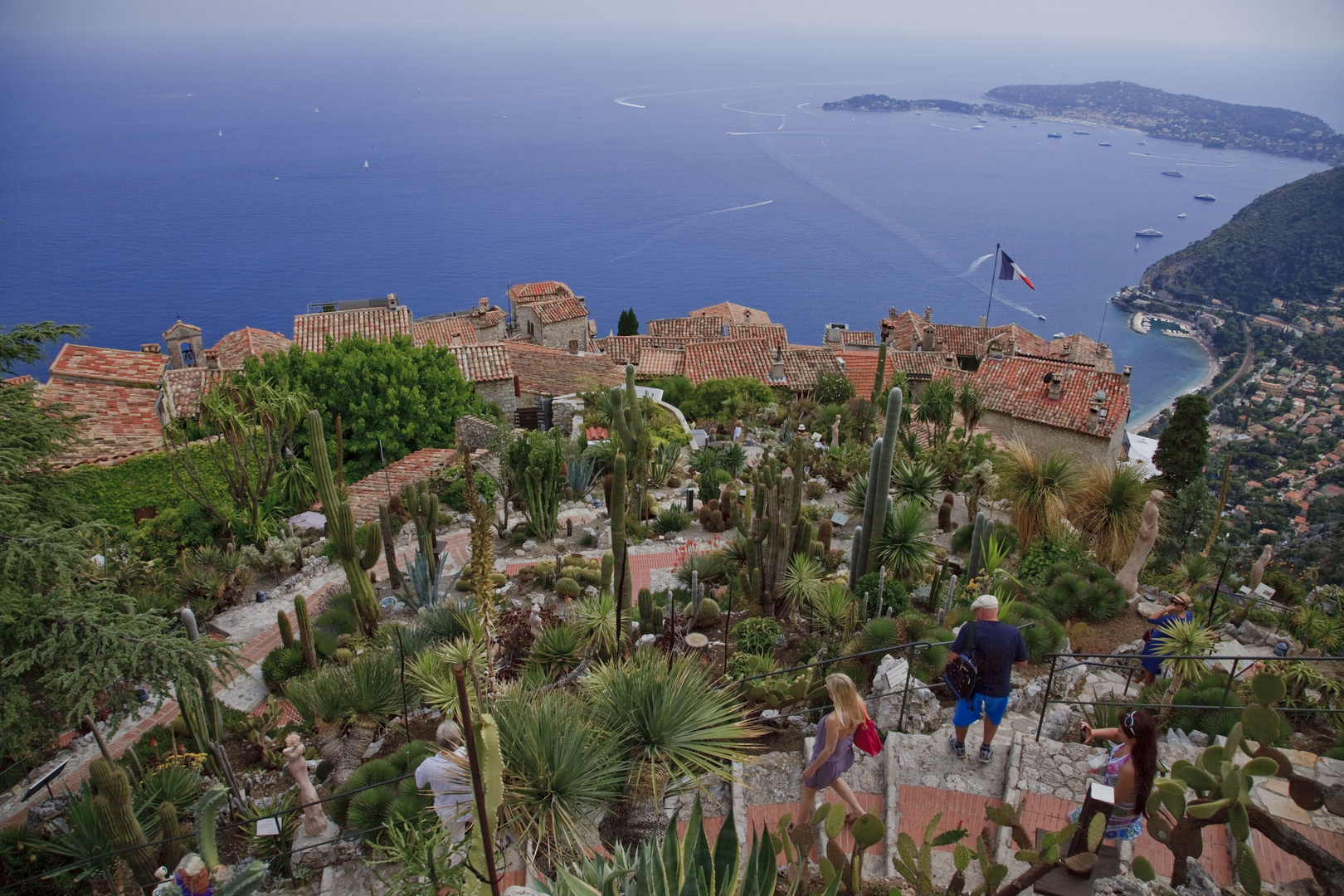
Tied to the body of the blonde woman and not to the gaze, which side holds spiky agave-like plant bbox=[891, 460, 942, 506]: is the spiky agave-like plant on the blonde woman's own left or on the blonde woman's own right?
on the blonde woman's own right

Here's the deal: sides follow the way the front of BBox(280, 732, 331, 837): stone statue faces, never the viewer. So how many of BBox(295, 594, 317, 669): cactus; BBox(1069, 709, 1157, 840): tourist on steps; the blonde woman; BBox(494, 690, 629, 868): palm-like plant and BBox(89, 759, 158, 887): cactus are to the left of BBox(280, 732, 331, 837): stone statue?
3

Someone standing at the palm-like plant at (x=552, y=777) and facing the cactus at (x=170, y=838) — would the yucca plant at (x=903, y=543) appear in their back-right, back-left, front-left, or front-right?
back-right

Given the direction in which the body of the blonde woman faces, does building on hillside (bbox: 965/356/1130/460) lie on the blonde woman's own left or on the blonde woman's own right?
on the blonde woman's own right

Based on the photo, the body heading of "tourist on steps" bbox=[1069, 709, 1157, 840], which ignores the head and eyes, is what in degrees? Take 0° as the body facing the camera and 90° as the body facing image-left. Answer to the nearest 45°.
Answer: approximately 90°

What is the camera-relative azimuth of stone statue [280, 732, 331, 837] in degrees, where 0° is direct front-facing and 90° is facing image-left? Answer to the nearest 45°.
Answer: approximately 45°

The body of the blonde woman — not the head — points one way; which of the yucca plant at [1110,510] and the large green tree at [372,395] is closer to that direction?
the large green tree

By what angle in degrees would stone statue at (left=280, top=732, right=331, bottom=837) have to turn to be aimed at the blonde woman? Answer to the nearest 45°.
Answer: approximately 90° to its left

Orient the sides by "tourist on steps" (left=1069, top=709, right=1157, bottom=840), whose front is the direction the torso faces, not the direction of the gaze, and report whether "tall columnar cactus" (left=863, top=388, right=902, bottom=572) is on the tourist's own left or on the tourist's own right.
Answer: on the tourist's own right

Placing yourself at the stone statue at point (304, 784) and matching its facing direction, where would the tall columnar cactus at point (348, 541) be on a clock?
The tall columnar cactus is roughly at 5 o'clock from the stone statue.
